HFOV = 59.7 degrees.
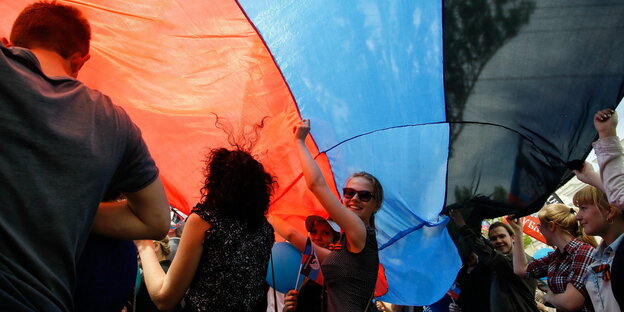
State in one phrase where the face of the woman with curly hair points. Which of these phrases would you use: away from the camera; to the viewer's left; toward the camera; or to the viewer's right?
away from the camera

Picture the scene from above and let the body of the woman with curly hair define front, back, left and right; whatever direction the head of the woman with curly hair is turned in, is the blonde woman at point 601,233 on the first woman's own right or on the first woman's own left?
on the first woman's own right

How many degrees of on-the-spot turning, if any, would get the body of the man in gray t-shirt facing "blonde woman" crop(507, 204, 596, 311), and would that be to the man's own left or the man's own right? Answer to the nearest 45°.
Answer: approximately 90° to the man's own right

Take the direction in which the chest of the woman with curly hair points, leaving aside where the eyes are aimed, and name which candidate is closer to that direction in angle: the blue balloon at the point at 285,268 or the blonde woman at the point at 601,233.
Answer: the blue balloon

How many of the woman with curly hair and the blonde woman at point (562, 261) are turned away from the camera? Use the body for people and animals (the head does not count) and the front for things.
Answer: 1

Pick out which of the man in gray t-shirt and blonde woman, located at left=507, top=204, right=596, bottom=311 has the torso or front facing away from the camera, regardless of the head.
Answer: the man in gray t-shirt

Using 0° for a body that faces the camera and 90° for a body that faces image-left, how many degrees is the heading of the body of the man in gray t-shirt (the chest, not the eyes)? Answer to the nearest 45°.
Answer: approximately 180°

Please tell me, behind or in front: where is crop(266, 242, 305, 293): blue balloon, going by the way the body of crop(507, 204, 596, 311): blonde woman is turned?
in front

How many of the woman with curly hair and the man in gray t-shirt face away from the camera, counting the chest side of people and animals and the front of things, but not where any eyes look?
2

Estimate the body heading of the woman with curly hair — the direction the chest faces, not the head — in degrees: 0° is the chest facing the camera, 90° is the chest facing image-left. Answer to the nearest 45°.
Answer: approximately 180°
